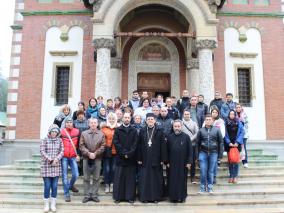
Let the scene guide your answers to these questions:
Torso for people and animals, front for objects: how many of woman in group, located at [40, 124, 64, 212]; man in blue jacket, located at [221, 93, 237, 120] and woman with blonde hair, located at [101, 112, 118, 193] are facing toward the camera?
3

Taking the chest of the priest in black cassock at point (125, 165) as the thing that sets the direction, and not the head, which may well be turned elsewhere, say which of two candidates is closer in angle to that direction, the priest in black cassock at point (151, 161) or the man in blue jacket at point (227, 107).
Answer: the priest in black cassock

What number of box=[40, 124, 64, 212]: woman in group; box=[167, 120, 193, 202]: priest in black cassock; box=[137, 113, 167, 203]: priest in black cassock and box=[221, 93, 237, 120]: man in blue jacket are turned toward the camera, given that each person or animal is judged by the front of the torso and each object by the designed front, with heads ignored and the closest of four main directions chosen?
4

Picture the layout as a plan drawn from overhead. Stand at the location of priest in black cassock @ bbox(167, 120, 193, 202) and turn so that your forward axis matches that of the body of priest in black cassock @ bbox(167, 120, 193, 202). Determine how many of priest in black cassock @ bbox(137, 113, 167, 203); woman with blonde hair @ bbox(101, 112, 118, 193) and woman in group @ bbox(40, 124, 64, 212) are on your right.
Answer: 3

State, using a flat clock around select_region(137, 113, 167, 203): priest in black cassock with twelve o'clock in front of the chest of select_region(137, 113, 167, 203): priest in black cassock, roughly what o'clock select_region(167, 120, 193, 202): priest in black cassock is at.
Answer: select_region(167, 120, 193, 202): priest in black cassock is roughly at 9 o'clock from select_region(137, 113, 167, 203): priest in black cassock.

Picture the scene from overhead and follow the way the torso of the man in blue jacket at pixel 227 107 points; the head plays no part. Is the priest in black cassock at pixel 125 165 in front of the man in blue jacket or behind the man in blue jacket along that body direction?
in front

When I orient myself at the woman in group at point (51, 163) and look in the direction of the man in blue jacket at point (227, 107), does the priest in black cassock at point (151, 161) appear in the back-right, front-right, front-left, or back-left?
front-right

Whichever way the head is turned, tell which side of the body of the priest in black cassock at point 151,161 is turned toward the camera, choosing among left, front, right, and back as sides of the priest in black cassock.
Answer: front

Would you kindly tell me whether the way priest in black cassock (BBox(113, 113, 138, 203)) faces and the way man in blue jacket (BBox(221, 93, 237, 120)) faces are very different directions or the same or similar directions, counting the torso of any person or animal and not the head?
same or similar directions

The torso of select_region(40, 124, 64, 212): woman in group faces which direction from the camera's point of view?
toward the camera

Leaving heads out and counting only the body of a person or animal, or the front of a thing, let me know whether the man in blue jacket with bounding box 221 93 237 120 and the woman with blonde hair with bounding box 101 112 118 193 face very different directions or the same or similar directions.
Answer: same or similar directions
